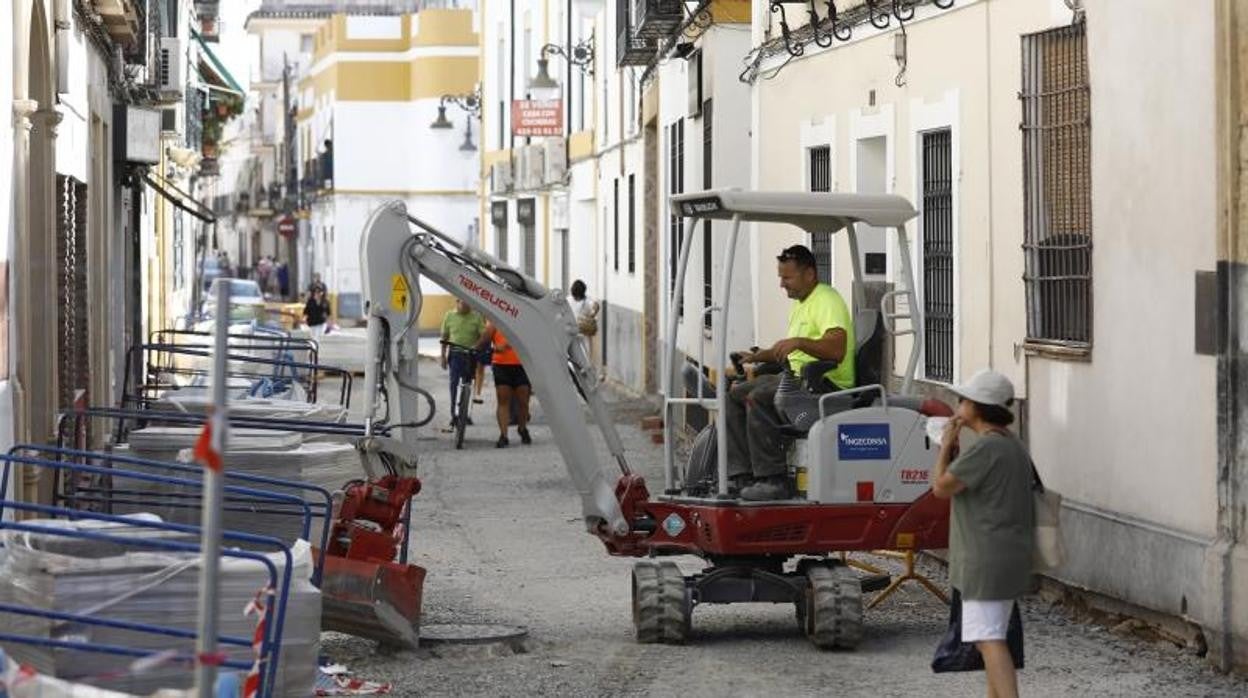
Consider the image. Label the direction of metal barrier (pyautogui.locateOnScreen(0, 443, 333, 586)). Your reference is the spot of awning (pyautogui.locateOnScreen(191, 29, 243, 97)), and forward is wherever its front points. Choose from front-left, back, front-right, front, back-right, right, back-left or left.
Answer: right

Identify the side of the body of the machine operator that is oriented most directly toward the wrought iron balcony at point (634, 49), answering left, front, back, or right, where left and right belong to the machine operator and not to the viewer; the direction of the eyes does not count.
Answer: right

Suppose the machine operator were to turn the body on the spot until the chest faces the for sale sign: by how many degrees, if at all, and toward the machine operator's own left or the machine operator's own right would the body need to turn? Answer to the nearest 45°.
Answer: approximately 90° to the machine operator's own right

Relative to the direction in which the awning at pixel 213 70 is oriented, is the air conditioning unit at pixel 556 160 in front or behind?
in front

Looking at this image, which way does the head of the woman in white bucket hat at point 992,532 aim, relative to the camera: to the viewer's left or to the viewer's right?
to the viewer's left

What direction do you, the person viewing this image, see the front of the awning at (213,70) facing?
facing to the right of the viewer

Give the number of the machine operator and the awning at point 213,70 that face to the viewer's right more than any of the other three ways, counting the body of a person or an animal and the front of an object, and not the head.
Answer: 1

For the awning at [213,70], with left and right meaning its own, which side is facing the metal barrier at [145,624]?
right

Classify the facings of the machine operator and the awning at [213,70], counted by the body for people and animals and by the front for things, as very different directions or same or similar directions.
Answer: very different directions

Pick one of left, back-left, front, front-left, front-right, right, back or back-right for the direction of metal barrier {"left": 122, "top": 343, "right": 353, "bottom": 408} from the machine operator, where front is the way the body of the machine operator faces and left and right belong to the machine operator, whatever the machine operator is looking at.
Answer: front-right

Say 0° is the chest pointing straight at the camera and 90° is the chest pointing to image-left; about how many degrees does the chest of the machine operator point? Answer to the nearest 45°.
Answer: approximately 90°

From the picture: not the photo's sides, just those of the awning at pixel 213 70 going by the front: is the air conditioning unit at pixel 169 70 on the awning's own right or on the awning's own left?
on the awning's own right
